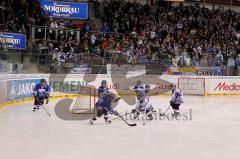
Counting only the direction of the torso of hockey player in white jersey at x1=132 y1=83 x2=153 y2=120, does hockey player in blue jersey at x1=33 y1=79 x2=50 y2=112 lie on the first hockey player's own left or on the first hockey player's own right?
on the first hockey player's own right
